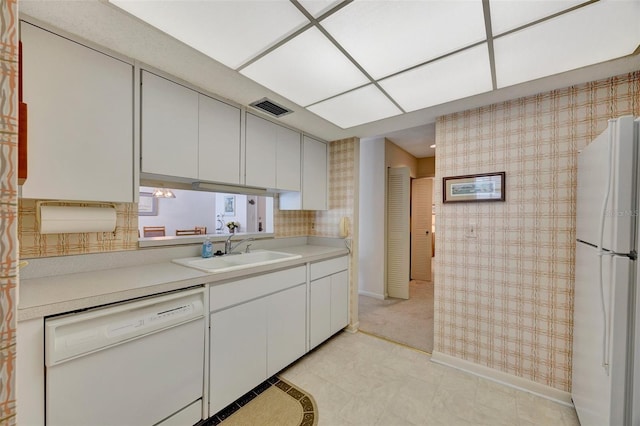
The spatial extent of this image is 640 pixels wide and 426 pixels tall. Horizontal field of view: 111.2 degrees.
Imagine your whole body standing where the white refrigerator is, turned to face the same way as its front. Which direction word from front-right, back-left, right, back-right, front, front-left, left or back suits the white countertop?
front-left

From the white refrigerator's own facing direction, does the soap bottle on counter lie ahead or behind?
ahead

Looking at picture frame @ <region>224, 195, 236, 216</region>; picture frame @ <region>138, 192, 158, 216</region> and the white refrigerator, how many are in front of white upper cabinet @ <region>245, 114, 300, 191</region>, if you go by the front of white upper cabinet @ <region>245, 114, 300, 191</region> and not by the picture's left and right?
1

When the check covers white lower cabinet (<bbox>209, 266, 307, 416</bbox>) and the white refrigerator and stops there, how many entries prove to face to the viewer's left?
1

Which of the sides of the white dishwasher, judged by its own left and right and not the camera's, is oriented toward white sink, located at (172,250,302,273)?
left

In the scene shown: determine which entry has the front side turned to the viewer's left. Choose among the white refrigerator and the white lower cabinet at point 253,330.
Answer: the white refrigerator

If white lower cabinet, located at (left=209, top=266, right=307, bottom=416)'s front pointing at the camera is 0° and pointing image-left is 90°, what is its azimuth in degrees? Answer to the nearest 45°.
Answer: approximately 315°

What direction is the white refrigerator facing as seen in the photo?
to the viewer's left

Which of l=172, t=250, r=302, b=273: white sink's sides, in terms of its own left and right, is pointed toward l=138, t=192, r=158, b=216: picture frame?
back

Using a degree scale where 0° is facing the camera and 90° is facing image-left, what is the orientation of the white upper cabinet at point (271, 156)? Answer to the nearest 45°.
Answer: approximately 315°

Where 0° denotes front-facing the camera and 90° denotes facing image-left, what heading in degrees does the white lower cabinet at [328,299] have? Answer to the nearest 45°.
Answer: approximately 315°

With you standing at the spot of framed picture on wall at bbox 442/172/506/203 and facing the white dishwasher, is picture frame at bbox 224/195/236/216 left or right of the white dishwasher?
right
